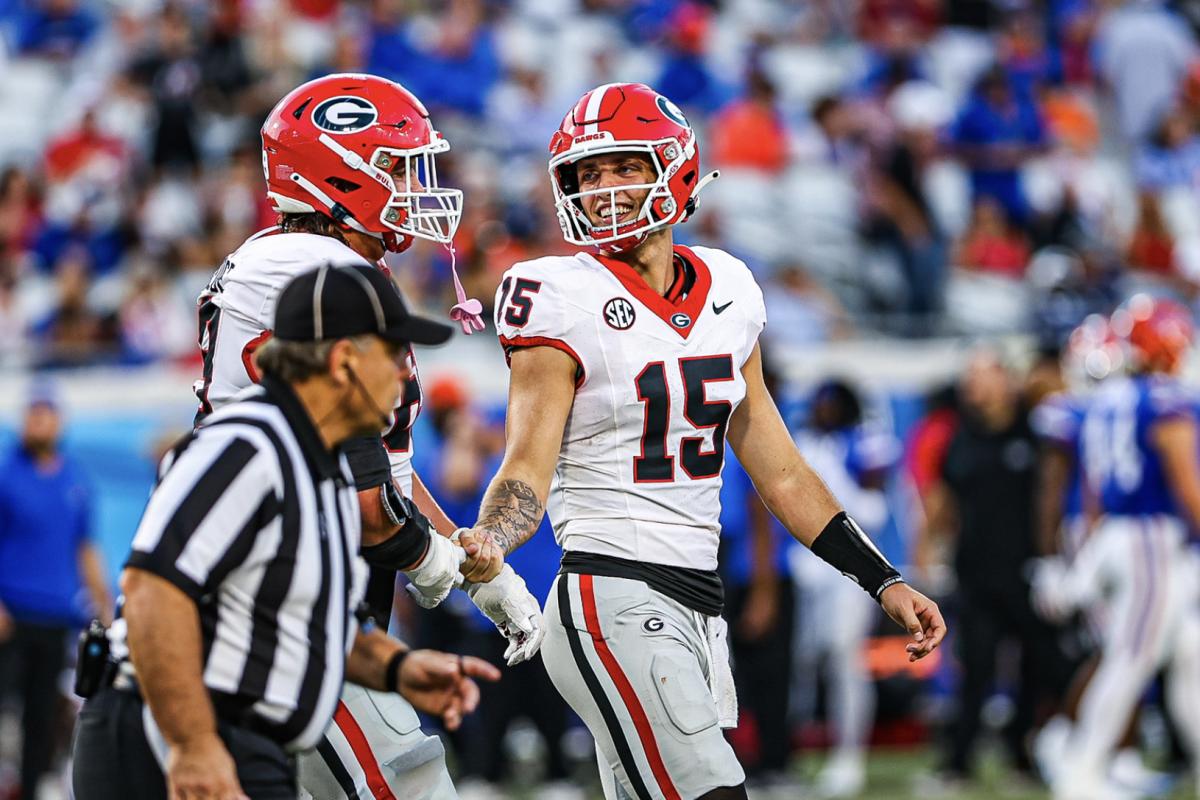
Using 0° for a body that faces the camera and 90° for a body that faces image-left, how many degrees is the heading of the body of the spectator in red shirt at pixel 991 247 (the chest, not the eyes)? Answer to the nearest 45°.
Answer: approximately 0°

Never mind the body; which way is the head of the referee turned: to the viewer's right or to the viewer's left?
to the viewer's right

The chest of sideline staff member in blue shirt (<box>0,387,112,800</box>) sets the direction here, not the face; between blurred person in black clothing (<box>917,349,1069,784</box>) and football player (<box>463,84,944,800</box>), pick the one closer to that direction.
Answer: the football player

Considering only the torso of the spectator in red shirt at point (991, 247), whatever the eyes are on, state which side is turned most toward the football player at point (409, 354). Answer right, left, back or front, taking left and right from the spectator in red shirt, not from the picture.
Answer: front

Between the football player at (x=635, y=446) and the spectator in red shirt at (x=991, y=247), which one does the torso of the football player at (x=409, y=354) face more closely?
the football player

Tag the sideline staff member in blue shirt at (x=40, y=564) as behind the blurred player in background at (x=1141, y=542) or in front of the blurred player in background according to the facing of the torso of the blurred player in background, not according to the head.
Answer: behind

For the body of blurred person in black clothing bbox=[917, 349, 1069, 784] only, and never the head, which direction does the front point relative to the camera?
toward the camera

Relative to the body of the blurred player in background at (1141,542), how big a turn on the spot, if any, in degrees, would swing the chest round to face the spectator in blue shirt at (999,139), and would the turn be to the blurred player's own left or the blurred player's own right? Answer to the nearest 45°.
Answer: approximately 45° to the blurred player's own left

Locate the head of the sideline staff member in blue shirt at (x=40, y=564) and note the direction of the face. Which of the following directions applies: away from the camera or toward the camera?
toward the camera

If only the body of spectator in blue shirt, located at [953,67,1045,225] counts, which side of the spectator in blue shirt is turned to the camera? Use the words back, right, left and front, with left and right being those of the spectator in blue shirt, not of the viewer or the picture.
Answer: front

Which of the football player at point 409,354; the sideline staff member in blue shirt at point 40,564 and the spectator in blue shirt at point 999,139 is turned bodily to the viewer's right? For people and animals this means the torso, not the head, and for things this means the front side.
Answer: the football player

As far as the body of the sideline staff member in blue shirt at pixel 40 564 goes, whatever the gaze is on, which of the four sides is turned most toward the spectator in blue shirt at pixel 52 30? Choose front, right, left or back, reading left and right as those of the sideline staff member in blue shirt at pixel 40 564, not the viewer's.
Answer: back

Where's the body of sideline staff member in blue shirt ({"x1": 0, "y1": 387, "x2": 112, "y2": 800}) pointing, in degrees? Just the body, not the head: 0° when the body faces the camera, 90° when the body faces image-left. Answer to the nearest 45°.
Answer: approximately 0°

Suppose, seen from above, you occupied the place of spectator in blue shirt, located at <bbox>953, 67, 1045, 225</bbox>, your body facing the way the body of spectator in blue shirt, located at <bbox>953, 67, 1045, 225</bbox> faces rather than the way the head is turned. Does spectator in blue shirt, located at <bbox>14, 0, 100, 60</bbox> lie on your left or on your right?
on your right

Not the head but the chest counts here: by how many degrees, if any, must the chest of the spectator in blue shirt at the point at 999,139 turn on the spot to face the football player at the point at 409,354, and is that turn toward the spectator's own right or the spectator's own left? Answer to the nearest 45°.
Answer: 0° — they already face them

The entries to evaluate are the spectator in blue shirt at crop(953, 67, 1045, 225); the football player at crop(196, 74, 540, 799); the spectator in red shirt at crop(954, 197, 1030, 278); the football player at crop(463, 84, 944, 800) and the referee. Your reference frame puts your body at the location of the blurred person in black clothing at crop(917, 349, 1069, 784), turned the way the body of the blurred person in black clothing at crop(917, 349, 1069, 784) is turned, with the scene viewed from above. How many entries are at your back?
2
